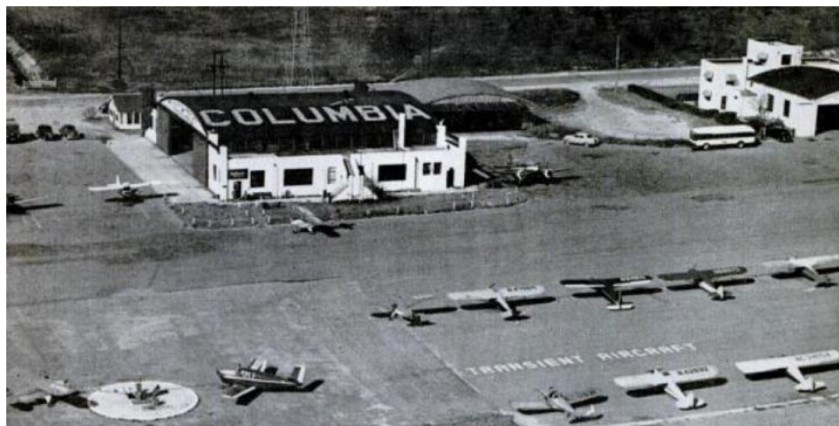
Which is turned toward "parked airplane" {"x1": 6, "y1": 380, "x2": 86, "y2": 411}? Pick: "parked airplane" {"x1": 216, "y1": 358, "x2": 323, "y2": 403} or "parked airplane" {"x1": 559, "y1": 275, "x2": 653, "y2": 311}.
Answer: "parked airplane" {"x1": 216, "y1": 358, "x2": 323, "y2": 403}

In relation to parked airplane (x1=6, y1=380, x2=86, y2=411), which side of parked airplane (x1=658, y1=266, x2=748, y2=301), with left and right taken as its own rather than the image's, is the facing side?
left

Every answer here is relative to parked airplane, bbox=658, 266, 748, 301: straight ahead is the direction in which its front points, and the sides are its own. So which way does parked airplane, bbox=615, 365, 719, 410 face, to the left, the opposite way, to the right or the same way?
the same way

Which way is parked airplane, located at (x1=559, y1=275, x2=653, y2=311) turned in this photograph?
away from the camera

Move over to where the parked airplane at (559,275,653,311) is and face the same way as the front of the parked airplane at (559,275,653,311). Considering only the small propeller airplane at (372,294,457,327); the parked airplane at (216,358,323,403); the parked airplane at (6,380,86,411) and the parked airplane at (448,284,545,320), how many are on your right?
0

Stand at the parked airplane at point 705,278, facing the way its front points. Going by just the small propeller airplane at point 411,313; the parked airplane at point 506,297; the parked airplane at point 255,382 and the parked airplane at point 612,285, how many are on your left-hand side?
4

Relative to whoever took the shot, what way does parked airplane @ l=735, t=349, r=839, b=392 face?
facing away from the viewer and to the left of the viewer

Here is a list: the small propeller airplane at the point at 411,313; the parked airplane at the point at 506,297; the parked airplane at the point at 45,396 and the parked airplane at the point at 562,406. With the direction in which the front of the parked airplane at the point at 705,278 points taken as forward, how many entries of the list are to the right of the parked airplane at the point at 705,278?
0

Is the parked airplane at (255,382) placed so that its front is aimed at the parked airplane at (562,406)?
no

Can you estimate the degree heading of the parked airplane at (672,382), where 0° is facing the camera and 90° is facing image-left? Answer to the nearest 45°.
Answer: approximately 135°

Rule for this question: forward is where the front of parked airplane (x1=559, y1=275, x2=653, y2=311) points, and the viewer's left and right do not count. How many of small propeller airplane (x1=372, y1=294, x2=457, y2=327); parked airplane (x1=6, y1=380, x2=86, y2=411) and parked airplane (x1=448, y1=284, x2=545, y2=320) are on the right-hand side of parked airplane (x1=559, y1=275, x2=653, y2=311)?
0

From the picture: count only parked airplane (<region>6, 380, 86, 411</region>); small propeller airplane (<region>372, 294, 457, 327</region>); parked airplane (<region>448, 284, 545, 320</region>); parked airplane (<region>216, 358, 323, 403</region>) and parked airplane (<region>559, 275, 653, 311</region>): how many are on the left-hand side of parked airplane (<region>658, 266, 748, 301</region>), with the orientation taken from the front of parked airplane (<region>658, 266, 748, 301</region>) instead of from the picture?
5

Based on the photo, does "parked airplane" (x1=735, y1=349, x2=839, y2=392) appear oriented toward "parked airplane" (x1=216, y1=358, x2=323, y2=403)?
no

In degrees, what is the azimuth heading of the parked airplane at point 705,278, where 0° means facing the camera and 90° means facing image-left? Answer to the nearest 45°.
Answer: approximately 135°

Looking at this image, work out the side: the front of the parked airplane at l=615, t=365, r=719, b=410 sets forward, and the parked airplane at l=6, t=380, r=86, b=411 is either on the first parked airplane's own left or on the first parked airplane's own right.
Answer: on the first parked airplane's own left

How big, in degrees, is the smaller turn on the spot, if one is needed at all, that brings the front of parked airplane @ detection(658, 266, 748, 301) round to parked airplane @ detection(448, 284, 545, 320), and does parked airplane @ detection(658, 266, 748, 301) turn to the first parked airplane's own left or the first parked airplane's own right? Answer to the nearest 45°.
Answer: approximately 90° to the first parked airplane's own left

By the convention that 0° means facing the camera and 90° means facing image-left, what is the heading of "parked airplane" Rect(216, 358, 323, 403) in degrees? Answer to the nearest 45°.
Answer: approximately 90°
